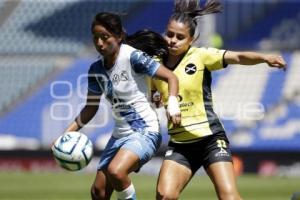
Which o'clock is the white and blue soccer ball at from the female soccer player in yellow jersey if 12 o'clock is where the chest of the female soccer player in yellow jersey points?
The white and blue soccer ball is roughly at 1 o'clock from the female soccer player in yellow jersey.

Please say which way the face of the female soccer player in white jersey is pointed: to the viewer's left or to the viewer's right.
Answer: to the viewer's left

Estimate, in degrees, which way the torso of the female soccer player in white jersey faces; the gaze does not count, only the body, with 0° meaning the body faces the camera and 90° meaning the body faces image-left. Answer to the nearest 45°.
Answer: approximately 45°

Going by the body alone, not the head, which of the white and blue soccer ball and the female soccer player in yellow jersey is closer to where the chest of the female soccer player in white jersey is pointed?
the white and blue soccer ball

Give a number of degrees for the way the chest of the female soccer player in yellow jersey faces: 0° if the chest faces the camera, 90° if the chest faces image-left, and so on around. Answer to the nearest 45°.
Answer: approximately 45°

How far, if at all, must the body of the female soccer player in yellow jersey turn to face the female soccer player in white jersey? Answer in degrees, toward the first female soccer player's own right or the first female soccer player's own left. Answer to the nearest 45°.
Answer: approximately 45° to the first female soccer player's own right
